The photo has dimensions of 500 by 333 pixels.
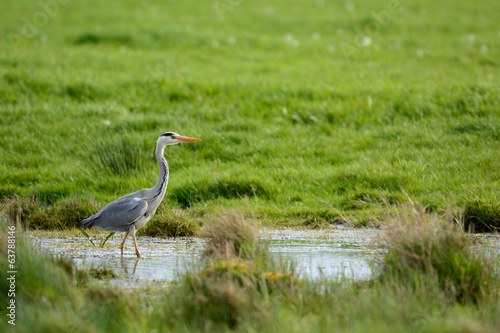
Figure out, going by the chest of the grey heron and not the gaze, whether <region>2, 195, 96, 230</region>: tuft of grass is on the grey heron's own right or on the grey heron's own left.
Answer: on the grey heron's own left

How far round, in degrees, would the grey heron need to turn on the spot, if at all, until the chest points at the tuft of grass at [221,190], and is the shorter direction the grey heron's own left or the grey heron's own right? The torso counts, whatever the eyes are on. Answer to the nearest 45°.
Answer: approximately 45° to the grey heron's own left

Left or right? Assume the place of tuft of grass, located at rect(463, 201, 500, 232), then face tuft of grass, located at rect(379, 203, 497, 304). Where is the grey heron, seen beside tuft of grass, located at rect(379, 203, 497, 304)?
right

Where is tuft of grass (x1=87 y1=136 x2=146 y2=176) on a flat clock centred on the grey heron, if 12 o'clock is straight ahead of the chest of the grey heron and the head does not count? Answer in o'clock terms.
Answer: The tuft of grass is roughly at 9 o'clock from the grey heron.

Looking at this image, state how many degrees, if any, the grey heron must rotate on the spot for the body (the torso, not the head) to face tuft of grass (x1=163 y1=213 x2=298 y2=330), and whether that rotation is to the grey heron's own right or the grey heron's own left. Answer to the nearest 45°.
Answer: approximately 90° to the grey heron's own right

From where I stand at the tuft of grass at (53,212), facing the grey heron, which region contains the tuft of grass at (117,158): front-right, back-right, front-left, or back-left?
back-left

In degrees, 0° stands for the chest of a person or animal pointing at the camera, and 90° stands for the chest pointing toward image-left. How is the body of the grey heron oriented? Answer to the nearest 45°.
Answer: approximately 270°
